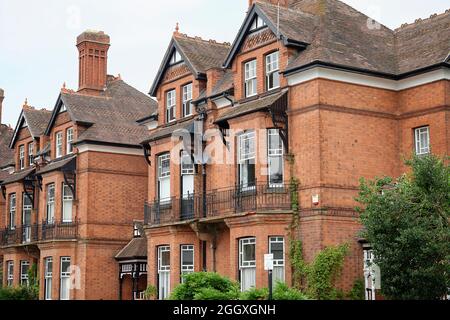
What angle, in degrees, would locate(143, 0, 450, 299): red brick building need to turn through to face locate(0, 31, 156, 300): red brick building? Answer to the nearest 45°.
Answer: approximately 90° to its right

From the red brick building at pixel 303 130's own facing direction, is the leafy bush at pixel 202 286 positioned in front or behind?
in front

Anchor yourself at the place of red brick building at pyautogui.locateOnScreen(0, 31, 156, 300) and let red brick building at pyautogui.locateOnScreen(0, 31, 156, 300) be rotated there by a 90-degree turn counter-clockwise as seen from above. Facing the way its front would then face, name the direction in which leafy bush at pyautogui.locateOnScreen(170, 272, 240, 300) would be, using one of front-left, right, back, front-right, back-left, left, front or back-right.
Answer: front-right

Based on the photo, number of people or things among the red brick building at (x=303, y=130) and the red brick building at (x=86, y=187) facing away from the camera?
0

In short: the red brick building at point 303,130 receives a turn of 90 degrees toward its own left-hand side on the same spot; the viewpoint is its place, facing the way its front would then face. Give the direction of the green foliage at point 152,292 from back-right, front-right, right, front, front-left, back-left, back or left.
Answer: back

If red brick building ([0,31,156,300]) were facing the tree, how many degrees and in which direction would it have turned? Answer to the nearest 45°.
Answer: approximately 90° to its left

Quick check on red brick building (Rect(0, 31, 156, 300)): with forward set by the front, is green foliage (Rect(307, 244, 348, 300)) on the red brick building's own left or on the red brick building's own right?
on the red brick building's own left

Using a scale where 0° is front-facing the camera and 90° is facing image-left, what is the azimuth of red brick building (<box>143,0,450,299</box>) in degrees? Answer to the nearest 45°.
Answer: approximately 45°

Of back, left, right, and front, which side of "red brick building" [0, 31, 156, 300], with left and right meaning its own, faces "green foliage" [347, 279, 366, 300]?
left

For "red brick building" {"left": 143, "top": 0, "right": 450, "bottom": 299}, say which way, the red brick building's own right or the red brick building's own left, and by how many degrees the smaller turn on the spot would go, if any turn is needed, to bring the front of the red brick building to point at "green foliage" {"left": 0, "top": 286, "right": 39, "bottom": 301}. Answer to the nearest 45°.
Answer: approximately 90° to the red brick building's own right

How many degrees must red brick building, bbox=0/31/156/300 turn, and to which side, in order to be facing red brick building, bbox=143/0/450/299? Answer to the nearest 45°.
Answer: approximately 90° to its left
